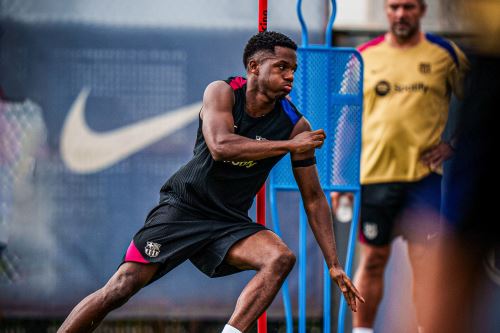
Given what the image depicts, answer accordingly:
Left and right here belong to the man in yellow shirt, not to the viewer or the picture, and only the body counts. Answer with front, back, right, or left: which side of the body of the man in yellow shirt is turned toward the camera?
front

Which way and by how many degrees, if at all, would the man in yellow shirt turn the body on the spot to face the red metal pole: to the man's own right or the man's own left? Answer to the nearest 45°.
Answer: approximately 45° to the man's own right
